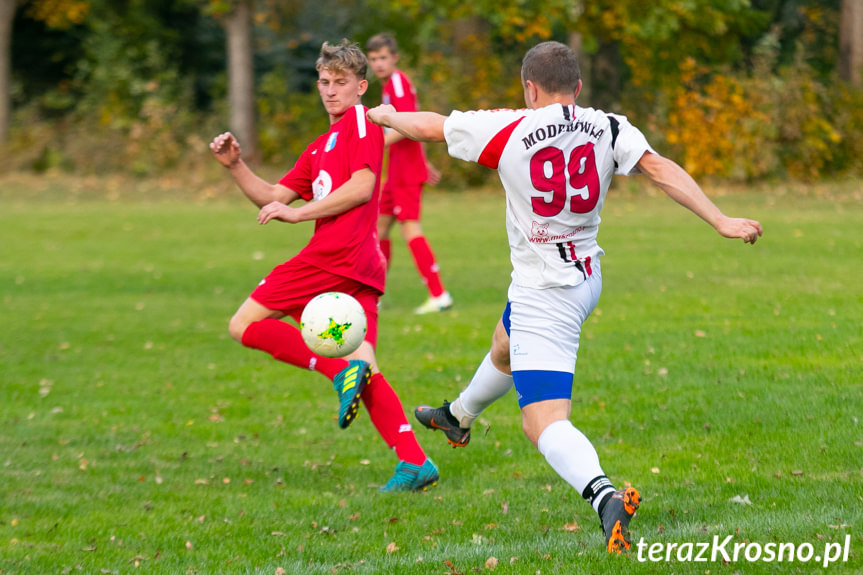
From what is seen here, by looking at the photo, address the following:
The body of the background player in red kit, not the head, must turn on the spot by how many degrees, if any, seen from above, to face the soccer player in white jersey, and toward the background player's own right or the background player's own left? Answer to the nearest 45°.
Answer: approximately 45° to the background player's own left

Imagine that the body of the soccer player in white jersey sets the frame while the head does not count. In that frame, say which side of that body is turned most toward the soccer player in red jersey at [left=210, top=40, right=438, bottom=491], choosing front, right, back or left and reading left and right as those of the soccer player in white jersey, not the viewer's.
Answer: front

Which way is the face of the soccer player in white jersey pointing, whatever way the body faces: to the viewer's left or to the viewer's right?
to the viewer's left

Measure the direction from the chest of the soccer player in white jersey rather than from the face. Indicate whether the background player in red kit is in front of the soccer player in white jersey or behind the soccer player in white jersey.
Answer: in front

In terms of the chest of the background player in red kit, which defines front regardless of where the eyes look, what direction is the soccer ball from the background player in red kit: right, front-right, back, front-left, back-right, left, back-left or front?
front-left

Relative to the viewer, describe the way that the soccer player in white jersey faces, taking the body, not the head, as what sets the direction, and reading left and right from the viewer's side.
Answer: facing away from the viewer and to the left of the viewer

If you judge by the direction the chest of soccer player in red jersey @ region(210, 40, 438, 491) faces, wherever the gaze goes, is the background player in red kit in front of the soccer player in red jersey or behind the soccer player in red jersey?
behind

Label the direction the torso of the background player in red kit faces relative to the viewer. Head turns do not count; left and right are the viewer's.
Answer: facing the viewer and to the left of the viewer

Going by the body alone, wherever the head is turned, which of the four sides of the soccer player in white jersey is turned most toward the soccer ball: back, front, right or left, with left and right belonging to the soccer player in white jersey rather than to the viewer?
left
